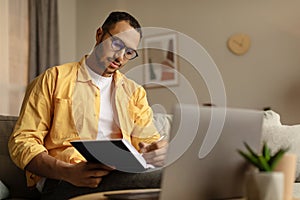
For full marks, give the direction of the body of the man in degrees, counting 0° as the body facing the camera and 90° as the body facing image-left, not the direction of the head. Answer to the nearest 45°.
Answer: approximately 315°

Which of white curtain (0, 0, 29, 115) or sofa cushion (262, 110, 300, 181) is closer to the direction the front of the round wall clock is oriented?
the sofa cushion

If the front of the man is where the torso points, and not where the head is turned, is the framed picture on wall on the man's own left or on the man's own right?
on the man's own left

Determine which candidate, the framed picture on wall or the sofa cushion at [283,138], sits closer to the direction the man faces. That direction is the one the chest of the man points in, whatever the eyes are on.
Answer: the sofa cushion

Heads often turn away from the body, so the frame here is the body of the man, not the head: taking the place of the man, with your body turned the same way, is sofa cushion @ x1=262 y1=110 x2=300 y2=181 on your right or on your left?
on your left

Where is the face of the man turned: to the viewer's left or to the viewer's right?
to the viewer's right

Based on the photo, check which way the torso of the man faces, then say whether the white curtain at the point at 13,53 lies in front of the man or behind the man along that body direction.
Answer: behind

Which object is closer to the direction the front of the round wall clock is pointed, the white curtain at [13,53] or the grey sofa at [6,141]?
the grey sofa

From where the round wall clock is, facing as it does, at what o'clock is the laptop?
The laptop is roughly at 12 o'clock from the round wall clock.

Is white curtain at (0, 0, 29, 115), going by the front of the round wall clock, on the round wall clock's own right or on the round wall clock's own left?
on the round wall clock's own right

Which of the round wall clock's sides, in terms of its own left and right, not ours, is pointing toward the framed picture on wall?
right
